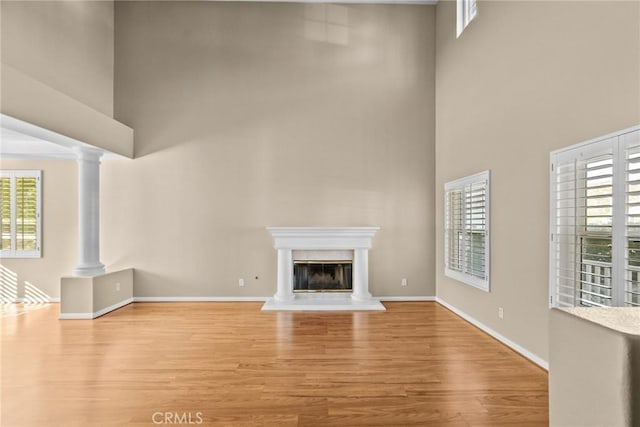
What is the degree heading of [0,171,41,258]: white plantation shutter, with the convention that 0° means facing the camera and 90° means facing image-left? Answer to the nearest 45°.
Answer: approximately 0°

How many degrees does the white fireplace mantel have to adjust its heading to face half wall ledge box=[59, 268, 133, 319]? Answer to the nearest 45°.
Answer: approximately 90° to its right

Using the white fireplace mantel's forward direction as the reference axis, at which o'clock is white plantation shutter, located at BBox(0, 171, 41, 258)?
The white plantation shutter is roughly at 3 o'clock from the white fireplace mantel.

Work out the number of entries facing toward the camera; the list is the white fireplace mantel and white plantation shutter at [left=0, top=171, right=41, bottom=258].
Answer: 2

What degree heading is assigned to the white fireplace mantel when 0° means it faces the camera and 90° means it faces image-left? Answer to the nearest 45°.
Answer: approximately 0°

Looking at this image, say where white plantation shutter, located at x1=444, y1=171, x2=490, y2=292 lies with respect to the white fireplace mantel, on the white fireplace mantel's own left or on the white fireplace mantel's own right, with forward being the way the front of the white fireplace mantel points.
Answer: on the white fireplace mantel's own left

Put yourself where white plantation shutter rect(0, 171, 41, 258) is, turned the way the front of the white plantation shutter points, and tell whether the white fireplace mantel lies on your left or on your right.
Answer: on your left

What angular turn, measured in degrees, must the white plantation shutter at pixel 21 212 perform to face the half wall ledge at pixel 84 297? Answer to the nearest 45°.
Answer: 0° — it already faces it
